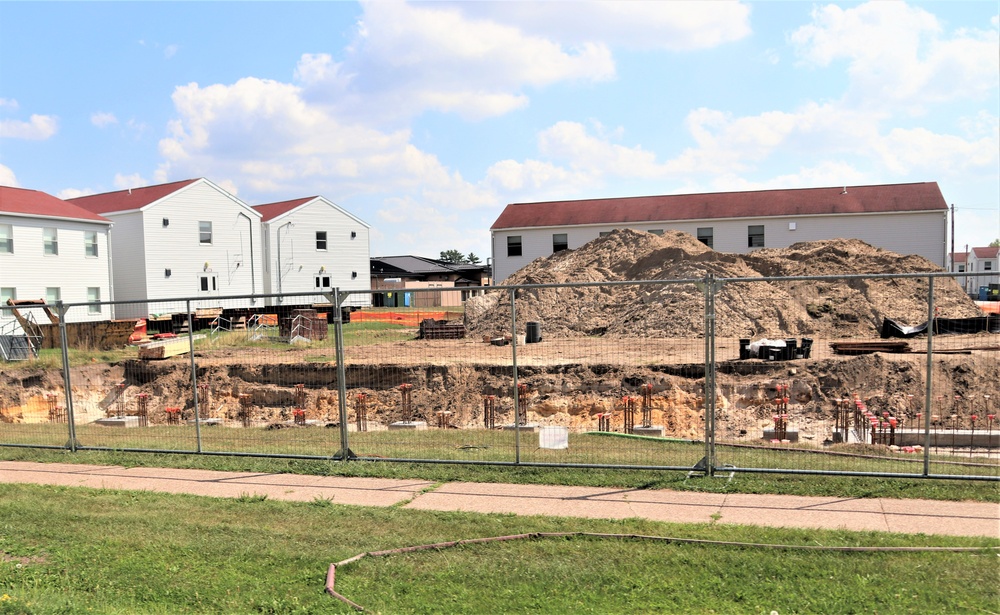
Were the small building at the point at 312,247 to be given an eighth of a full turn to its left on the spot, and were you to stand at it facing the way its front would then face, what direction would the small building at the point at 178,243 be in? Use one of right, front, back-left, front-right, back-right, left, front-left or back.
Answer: right

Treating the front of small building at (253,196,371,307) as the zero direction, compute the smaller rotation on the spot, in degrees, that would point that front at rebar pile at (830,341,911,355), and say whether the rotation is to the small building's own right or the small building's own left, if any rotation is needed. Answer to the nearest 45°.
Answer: approximately 45° to the small building's own left

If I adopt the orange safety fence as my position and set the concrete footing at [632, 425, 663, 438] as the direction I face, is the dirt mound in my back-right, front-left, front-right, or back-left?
front-left

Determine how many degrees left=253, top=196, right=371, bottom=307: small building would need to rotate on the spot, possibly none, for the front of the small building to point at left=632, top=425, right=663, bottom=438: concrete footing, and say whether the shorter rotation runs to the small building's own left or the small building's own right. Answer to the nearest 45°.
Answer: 0° — it already faces it

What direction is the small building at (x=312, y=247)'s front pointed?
toward the camera

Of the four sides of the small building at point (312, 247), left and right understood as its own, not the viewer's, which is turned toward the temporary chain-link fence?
front

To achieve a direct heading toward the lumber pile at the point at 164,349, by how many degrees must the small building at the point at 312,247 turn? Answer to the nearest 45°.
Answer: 0° — it already faces it

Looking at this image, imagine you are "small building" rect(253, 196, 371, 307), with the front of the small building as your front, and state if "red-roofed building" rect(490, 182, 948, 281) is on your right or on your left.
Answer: on your left
